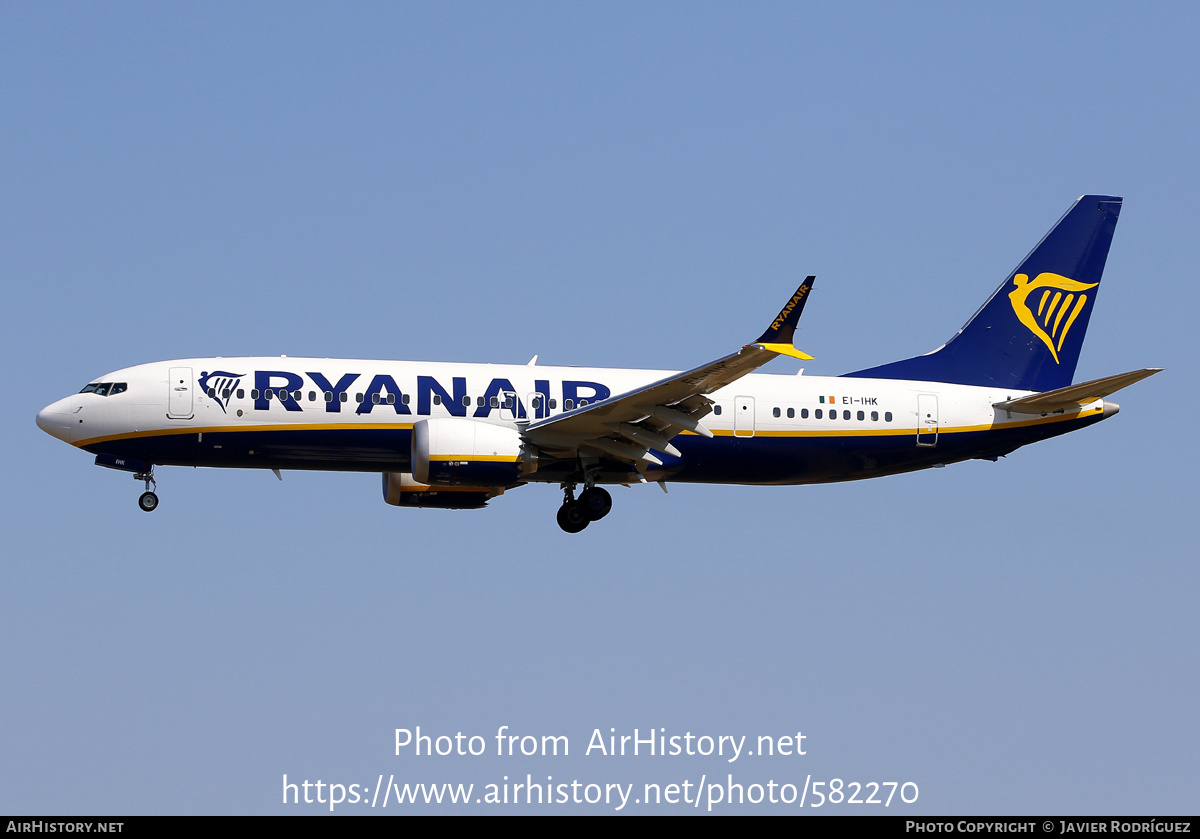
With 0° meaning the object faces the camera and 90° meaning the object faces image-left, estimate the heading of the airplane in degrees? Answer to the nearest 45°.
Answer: approximately 90°
